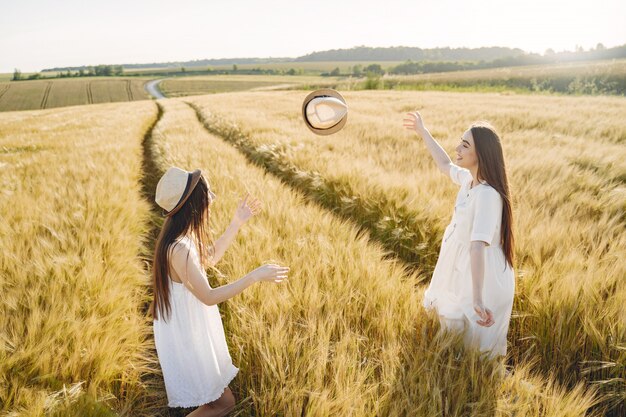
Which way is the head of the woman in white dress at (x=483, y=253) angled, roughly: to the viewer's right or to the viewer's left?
to the viewer's left

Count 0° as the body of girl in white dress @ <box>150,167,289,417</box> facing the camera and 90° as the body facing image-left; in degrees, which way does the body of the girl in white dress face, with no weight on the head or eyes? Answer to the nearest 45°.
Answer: approximately 270°

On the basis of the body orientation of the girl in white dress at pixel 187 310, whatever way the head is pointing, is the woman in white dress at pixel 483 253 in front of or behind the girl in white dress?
in front

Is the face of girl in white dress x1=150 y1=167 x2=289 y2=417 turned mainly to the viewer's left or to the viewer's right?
to the viewer's right

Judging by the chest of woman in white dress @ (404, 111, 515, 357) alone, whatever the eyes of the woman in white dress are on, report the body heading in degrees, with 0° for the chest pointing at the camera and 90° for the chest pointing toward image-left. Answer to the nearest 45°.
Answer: approximately 90°

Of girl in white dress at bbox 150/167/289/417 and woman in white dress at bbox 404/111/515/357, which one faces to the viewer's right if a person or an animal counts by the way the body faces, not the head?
the girl in white dress
